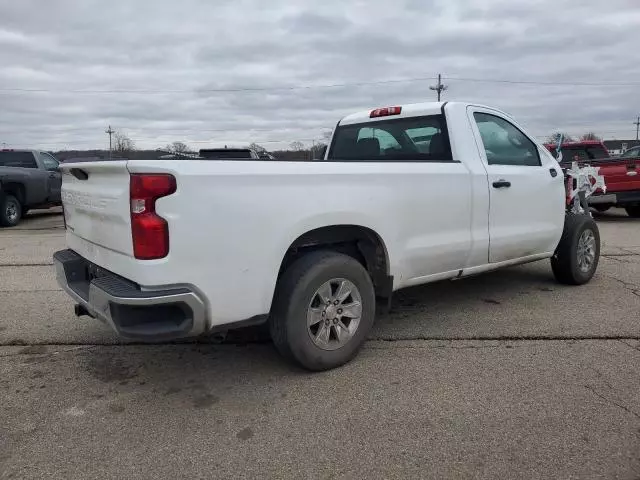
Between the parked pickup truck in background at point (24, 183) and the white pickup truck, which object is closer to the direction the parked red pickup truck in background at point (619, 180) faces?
the parked pickup truck in background

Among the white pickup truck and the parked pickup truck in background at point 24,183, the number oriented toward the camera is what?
0

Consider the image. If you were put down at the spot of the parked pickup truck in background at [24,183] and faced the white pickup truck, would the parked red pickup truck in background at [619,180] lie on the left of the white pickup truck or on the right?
left

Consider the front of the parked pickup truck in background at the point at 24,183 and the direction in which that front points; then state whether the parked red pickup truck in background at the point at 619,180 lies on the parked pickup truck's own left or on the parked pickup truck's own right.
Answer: on the parked pickup truck's own right

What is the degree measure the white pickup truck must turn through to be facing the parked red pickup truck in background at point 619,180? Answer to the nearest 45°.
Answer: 0° — it already faces it

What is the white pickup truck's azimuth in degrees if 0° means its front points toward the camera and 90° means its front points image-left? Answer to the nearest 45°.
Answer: approximately 225°

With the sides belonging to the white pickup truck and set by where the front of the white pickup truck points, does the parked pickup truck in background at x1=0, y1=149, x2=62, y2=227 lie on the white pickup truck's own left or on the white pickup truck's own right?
on the white pickup truck's own left
